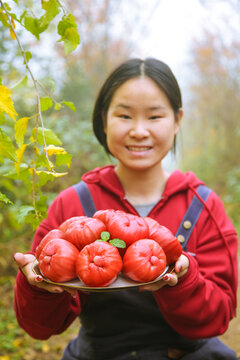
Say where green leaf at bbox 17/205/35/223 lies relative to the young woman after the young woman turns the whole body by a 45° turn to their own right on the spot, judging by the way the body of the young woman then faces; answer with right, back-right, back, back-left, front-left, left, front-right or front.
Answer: front

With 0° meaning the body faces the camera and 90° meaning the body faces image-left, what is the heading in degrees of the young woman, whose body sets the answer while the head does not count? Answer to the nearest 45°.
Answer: approximately 0°
